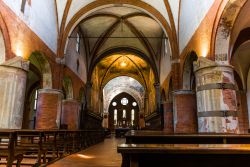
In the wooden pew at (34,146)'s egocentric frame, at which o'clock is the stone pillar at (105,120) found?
The stone pillar is roughly at 11 o'clock from the wooden pew.

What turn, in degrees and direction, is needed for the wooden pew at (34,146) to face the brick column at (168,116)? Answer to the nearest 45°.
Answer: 0° — it already faces it

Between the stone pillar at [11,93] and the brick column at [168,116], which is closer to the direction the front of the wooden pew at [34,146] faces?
the brick column

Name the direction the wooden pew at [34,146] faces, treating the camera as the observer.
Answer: facing away from the viewer and to the right of the viewer

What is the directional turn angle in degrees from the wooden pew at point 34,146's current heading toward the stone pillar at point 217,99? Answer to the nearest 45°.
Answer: approximately 45° to its right

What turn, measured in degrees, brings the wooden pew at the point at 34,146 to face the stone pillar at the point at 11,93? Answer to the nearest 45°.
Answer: approximately 45° to its left

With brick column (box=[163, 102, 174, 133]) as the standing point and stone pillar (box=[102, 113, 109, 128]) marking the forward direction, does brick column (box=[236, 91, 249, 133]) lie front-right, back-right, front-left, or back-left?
back-right

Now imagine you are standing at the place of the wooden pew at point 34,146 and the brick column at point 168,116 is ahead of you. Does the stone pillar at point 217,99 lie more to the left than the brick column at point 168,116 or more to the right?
right
